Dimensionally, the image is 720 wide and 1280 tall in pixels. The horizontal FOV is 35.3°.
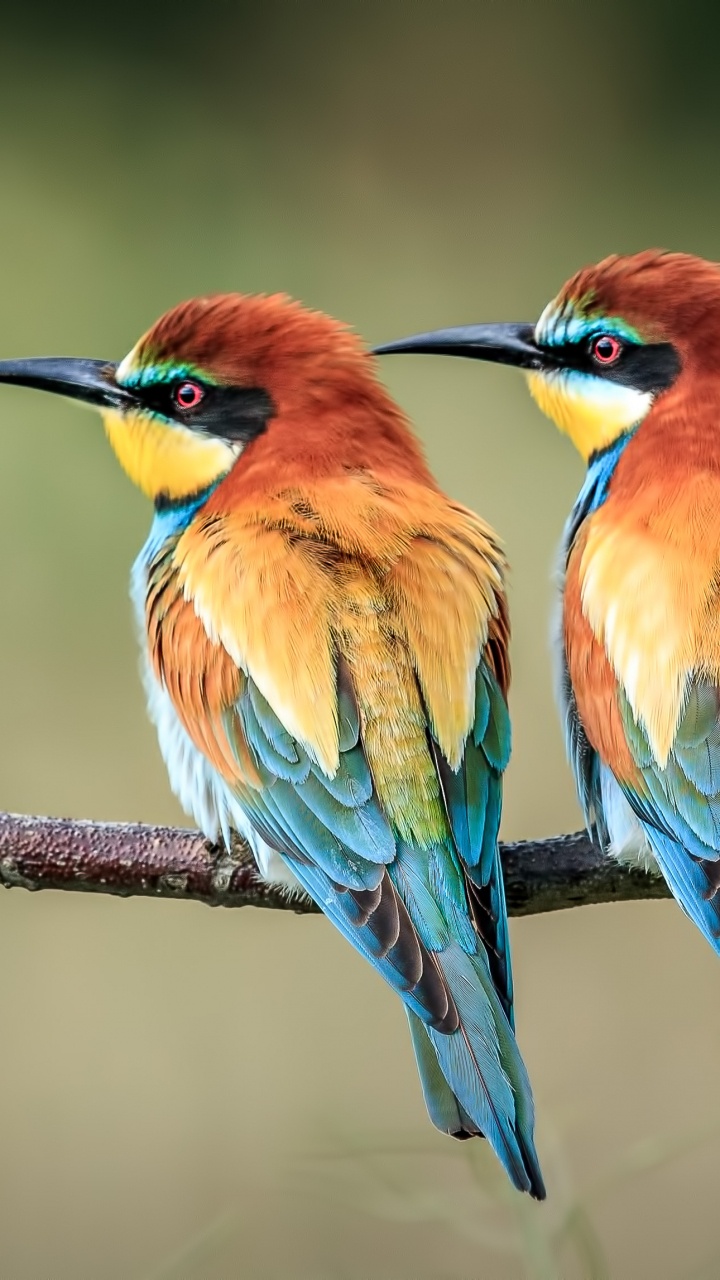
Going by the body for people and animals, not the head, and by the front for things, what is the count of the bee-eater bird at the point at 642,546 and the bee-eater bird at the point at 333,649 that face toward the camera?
0

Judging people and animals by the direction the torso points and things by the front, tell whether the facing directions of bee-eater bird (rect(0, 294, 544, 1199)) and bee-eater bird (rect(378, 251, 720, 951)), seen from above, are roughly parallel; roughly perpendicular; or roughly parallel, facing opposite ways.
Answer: roughly parallel
